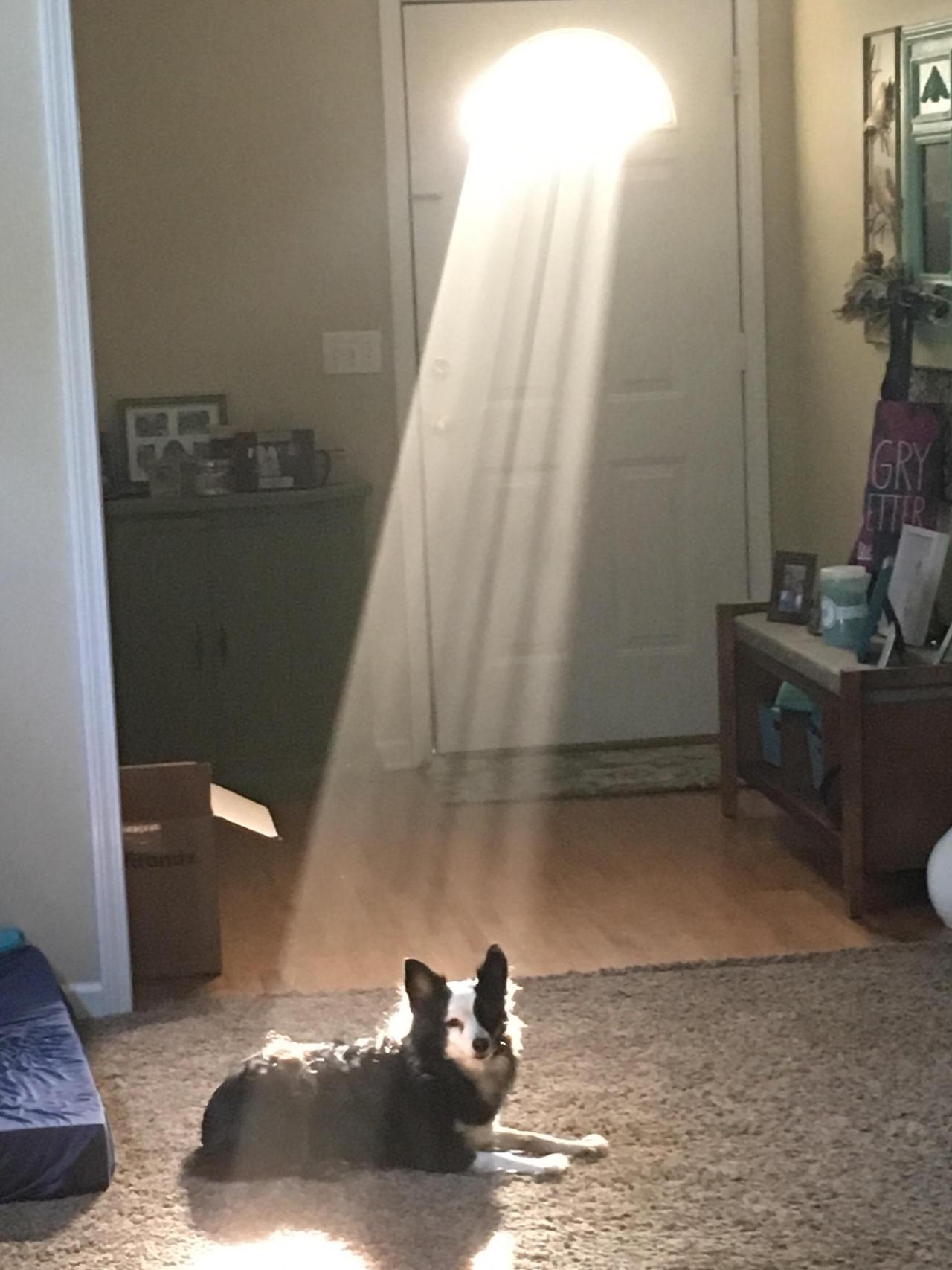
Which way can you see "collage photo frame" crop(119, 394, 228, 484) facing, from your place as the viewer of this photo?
facing the viewer

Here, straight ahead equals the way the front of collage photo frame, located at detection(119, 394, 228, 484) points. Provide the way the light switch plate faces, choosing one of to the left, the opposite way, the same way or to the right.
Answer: the same way

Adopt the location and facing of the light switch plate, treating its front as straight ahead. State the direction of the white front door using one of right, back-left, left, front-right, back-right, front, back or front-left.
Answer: left

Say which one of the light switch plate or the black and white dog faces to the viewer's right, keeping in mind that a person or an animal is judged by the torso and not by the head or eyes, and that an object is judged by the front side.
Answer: the black and white dog

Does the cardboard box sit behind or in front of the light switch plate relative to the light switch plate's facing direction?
in front

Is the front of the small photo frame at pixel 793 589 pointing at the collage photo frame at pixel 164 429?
no

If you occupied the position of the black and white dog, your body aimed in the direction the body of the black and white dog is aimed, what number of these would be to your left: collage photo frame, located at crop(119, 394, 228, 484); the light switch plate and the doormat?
3

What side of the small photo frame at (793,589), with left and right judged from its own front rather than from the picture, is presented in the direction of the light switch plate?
right

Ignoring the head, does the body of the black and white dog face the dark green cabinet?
no

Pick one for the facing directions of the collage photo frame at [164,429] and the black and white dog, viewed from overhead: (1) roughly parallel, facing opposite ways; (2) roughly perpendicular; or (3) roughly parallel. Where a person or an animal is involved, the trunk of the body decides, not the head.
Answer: roughly perpendicular

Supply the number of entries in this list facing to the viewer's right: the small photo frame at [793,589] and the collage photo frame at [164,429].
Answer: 0

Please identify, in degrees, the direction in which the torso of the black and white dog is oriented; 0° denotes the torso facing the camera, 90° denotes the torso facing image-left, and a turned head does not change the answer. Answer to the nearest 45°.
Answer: approximately 270°

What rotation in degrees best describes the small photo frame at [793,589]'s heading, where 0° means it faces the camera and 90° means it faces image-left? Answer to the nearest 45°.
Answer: approximately 45°

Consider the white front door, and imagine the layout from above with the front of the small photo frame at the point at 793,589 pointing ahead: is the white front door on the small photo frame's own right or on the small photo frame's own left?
on the small photo frame's own right

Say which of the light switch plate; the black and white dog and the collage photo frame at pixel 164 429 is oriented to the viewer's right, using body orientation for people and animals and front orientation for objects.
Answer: the black and white dog

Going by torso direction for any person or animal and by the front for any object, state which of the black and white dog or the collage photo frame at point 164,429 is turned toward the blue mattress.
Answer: the collage photo frame

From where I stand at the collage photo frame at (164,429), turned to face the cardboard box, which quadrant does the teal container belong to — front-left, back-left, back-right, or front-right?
front-left

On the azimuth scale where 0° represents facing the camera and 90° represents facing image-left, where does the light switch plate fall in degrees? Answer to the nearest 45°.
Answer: approximately 0°

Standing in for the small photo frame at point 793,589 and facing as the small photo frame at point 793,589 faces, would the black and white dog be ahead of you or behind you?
ahead

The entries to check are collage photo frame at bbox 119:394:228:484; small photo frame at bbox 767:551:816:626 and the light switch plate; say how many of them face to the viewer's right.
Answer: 0

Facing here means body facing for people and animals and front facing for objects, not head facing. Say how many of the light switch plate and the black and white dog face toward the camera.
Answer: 1

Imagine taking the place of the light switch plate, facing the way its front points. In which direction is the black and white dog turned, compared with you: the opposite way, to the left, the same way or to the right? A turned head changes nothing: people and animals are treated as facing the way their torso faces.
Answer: to the left

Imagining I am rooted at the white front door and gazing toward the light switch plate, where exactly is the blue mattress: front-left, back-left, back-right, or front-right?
front-left
